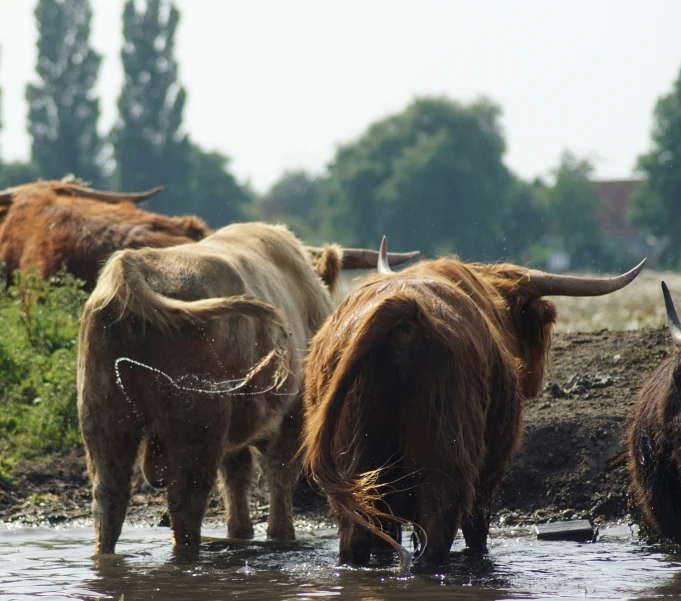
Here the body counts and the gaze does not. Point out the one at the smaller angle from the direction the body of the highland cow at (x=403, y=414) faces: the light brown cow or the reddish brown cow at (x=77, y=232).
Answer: the reddish brown cow

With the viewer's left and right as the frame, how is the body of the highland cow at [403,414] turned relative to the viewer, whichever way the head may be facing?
facing away from the viewer and to the right of the viewer

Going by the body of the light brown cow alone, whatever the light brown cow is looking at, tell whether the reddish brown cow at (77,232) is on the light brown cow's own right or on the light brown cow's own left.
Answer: on the light brown cow's own left

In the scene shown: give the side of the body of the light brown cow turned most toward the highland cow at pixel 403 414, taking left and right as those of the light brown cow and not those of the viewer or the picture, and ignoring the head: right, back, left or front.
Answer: right

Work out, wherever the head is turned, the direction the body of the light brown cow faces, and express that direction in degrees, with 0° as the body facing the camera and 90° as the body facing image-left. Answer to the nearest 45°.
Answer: approximately 225°

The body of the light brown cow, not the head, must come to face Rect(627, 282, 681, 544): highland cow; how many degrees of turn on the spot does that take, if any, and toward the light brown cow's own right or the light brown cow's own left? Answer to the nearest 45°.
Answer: approximately 45° to the light brown cow's own right

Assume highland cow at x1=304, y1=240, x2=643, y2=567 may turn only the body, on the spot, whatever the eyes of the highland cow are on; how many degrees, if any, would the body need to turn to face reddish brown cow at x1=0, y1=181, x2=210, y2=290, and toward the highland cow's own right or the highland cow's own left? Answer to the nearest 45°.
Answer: approximately 90° to the highland cow's own left
